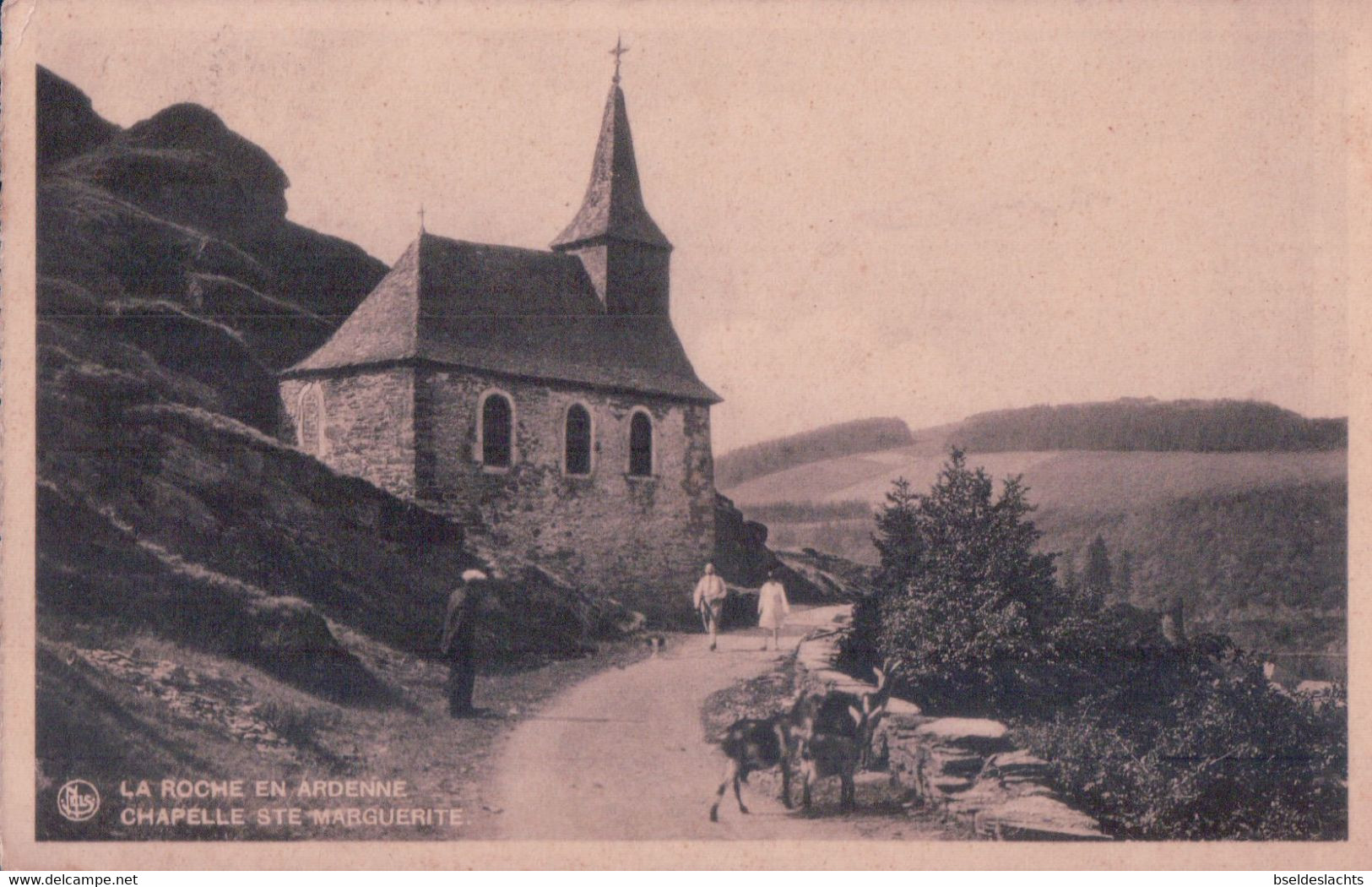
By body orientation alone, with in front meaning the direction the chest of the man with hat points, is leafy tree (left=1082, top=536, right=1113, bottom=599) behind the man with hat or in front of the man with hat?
in front

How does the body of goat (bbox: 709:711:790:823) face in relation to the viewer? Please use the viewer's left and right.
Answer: facing to the right of the viewer

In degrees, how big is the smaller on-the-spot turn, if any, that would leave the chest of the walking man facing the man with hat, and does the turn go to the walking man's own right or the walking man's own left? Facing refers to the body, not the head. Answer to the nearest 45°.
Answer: approximately 45° to the walking man's own right

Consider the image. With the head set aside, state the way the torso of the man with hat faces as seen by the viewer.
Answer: to the viewer's right

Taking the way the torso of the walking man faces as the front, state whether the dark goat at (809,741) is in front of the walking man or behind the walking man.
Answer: in front

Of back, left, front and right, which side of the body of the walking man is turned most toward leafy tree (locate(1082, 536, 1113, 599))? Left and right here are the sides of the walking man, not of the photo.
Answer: back

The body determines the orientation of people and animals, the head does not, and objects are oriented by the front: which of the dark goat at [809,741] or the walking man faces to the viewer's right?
the dark goat

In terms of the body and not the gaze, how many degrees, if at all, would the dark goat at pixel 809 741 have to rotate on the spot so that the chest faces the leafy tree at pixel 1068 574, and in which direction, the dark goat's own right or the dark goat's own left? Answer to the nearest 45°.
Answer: approximately 45° to the dark goat's own left

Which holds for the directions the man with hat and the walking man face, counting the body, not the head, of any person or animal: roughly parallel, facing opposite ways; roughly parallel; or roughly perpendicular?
roughly perpendicular
